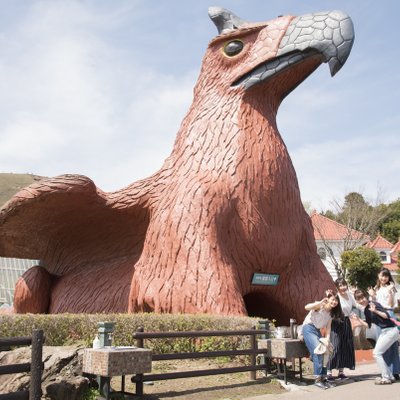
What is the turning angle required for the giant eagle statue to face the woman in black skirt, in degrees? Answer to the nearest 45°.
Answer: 0° — it already faces them

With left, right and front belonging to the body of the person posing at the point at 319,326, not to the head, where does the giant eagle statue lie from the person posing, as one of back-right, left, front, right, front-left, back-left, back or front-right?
back

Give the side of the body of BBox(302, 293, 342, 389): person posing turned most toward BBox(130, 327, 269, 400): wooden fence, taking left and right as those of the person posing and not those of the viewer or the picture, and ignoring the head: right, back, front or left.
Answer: right

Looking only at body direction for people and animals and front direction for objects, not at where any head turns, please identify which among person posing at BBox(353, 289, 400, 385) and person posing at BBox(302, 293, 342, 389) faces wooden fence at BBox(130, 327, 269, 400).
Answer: person posing at BBox(353, 289, 400, 385)

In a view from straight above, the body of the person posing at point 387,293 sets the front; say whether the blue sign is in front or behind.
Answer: behind

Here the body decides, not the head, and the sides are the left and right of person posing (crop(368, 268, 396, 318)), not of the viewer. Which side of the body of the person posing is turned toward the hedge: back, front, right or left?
right

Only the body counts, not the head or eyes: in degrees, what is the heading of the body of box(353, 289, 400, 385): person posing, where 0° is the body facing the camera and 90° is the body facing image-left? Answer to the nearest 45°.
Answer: approximately 45°

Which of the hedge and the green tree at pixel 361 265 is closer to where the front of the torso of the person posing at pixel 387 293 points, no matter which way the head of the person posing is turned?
the hedge

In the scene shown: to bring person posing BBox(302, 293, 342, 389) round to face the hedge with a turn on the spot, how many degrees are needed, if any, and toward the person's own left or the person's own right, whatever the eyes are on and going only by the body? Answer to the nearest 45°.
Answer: approximately 135° to the person's own right

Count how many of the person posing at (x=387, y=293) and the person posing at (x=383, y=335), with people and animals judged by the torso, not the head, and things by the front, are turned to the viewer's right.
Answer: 0

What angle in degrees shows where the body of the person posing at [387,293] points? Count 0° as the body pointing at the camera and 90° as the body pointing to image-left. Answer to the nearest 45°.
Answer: approximately 0°

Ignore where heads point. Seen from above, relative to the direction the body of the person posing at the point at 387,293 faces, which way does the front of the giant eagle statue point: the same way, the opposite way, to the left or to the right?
to the left

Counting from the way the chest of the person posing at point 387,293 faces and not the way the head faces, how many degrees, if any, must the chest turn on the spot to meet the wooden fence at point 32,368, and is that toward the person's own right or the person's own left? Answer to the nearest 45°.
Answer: approximately 45° to the person's own right
